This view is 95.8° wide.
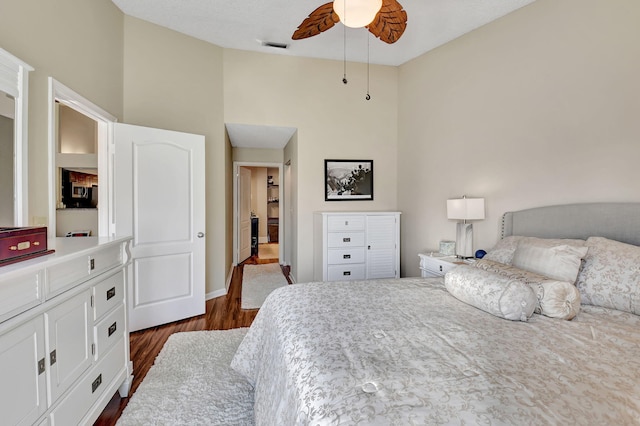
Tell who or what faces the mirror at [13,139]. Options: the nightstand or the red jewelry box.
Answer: the nightstand

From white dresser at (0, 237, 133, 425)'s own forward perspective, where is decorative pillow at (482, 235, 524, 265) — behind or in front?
in front

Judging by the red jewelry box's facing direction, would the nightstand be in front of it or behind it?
in front

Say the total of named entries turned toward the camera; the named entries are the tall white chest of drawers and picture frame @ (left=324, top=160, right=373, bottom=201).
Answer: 2

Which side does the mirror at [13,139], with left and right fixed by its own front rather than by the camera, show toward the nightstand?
front

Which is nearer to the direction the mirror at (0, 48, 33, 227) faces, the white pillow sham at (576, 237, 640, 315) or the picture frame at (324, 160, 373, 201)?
the white pillow sham

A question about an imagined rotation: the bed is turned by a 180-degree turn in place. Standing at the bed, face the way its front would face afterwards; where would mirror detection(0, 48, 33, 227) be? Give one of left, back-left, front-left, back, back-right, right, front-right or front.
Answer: back-left

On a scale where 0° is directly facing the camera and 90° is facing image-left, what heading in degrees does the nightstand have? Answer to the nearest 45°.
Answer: approximately 45°

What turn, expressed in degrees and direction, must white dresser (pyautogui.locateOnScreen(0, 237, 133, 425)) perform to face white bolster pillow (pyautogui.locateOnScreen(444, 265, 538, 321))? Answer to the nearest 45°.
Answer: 0° — it already faces it

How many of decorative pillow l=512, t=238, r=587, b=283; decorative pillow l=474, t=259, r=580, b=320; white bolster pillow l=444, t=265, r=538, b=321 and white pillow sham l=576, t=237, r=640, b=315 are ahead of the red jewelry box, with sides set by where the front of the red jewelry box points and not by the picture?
4

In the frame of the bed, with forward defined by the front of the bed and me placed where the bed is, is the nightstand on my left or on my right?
on my right

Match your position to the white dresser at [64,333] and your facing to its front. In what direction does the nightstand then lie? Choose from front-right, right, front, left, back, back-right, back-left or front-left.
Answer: front-left

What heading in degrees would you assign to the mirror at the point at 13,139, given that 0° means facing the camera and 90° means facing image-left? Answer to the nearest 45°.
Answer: approximately 315°

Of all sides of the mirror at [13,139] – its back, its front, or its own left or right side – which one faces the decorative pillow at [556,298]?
front

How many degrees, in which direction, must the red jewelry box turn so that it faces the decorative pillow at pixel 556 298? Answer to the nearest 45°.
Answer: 0° — it already faces it

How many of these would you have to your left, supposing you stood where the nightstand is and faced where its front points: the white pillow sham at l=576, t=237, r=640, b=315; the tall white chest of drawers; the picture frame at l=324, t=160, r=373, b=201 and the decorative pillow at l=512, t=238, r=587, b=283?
2
